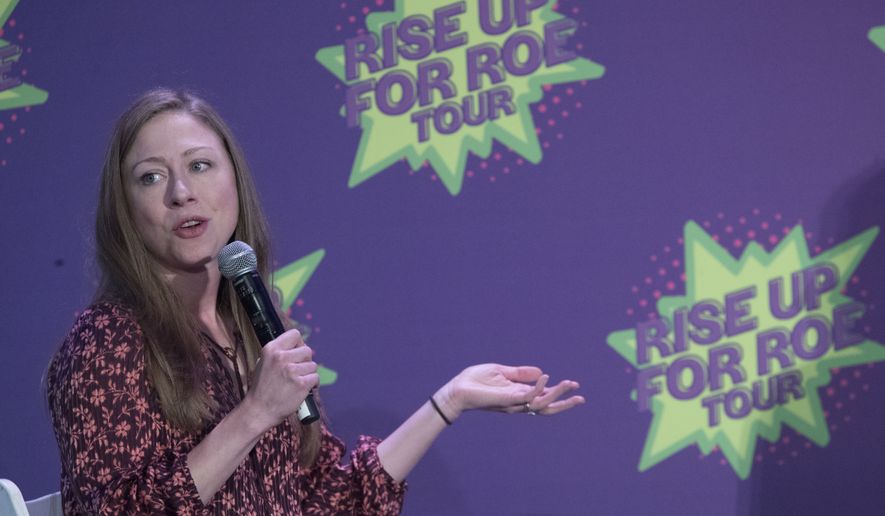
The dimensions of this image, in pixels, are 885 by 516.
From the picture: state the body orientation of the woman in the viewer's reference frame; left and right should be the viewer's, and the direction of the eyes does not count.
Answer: facing the viewer and to the right of the viewer
